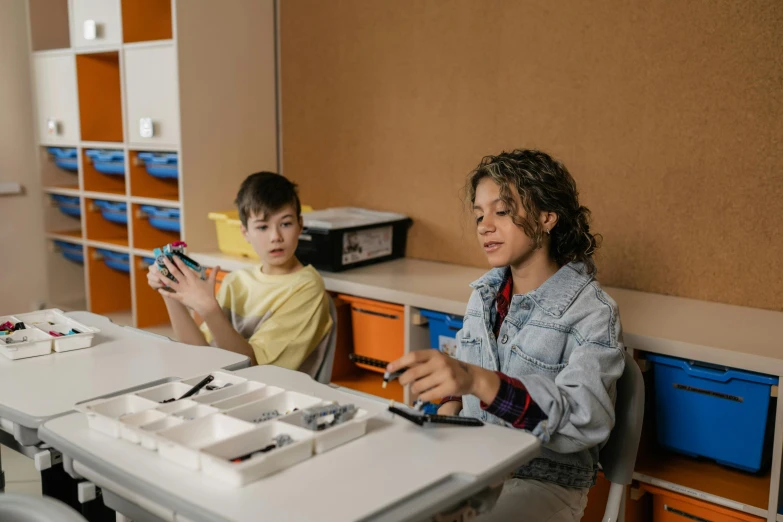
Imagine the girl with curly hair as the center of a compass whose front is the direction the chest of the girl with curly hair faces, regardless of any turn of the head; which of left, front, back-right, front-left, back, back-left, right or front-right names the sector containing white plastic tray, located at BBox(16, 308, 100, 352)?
front-right

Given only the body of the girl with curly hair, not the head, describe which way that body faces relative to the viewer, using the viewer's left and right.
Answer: facing the viewer and to the left of the viewer

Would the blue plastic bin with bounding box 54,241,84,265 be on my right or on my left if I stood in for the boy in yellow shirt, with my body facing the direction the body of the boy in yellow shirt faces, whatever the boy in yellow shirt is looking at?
on my right

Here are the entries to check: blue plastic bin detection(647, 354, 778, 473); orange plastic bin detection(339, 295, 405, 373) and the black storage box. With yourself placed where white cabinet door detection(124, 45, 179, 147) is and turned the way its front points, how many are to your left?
3

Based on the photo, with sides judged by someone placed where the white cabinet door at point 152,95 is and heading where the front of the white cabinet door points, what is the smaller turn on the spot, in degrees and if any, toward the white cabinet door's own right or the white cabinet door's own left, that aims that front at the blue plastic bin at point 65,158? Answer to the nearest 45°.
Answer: approximately 90° to the white cabinet door's own right

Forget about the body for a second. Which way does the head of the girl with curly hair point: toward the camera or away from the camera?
toward the camera

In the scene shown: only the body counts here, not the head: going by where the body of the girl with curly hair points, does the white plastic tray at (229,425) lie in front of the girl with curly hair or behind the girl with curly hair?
in front

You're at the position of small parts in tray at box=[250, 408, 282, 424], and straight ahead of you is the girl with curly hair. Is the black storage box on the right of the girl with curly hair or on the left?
left

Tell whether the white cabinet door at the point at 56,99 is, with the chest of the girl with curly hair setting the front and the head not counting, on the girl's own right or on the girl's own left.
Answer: on the girl's own right

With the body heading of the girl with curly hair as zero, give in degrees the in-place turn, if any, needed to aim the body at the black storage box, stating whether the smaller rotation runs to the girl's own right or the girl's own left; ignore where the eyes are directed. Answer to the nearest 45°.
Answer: approximately 90° to the girl's own right

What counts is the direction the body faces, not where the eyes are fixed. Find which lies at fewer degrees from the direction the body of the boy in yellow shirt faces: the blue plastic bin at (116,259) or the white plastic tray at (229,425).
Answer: the white plastic tray

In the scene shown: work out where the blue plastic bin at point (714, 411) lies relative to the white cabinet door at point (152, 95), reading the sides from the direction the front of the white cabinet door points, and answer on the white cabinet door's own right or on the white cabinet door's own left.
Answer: on the white cabinet door's own left

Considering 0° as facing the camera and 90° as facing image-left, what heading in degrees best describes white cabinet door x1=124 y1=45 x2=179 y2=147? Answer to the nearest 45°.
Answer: approximately 45°
